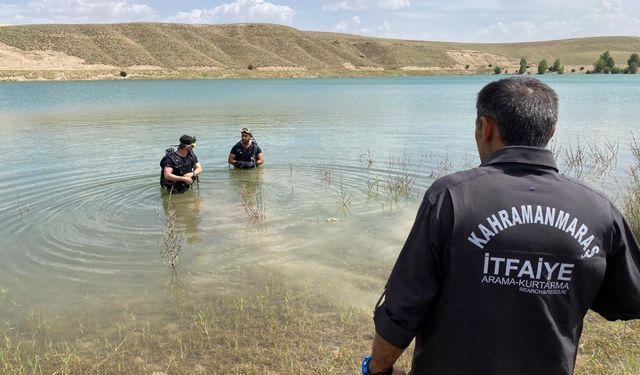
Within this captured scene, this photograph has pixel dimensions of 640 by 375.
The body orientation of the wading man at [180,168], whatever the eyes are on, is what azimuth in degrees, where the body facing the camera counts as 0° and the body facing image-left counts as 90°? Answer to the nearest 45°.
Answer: approximately 315°

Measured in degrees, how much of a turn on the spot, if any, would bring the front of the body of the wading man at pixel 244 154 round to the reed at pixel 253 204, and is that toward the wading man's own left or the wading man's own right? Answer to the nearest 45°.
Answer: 0° — they already face it

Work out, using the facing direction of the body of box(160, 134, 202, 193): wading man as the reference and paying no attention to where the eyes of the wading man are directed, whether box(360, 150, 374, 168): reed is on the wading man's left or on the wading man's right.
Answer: on the wading man's left

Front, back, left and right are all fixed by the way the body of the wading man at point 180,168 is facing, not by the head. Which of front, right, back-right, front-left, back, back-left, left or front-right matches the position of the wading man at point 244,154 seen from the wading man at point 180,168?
left

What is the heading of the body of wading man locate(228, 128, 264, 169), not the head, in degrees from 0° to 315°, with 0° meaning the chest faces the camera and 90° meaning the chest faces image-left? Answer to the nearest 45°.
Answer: approximately 0°

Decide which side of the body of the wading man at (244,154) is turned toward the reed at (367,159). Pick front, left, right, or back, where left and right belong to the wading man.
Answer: left

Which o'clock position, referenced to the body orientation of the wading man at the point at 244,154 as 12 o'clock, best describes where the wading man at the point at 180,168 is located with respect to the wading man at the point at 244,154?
the wading man at the point at 180,168 is roughly at 1 o'clock from the wading man at the point at 244,154.

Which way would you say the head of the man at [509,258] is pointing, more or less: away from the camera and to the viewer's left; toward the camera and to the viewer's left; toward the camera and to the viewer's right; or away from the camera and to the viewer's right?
away from the camera and to the viewer's left

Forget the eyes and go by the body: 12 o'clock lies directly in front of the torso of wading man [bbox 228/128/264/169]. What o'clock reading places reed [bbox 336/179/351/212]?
The reed is roughly at 11 o'clock from the wading man.
